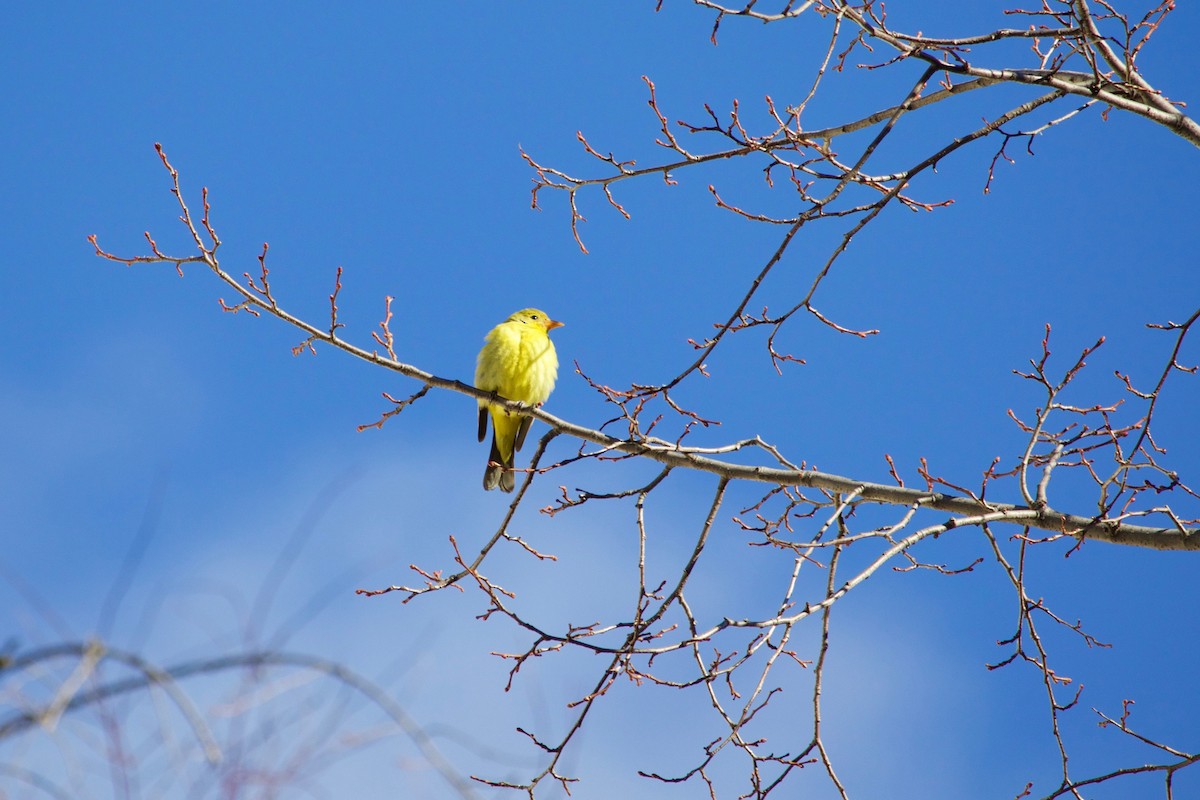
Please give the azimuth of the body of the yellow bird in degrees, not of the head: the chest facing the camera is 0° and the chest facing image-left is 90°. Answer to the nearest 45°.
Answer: approximately 315°
